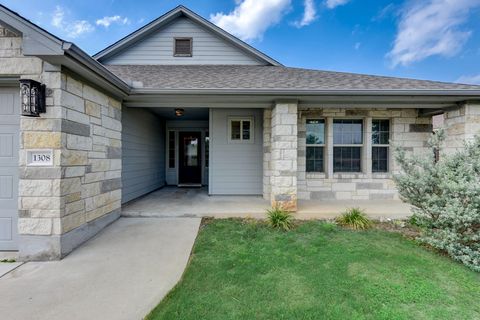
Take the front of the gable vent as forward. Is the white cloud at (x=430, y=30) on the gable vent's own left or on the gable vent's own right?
on the gable vent's own left

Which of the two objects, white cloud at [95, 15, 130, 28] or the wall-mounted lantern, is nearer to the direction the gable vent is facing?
the wall-mounted lantern

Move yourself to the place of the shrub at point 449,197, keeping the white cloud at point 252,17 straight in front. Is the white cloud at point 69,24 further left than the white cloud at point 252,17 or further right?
left

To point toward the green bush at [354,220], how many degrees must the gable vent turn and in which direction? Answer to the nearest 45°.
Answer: approximately 45° to its left

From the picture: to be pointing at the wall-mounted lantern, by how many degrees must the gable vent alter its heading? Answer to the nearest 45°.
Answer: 0° — it already faces it

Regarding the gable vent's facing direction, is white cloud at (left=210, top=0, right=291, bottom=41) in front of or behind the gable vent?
behind

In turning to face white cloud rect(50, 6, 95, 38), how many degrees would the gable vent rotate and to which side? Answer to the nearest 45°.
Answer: approximately 135° to its right

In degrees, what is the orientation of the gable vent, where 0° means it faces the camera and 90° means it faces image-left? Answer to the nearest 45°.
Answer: approximately 0°

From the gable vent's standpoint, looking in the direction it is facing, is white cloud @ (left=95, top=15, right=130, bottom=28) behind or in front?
behind

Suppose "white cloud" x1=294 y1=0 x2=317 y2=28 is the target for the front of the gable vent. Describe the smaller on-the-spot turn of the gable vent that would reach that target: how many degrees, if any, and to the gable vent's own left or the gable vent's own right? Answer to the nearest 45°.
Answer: approximately 135° to the gable vent's own left
